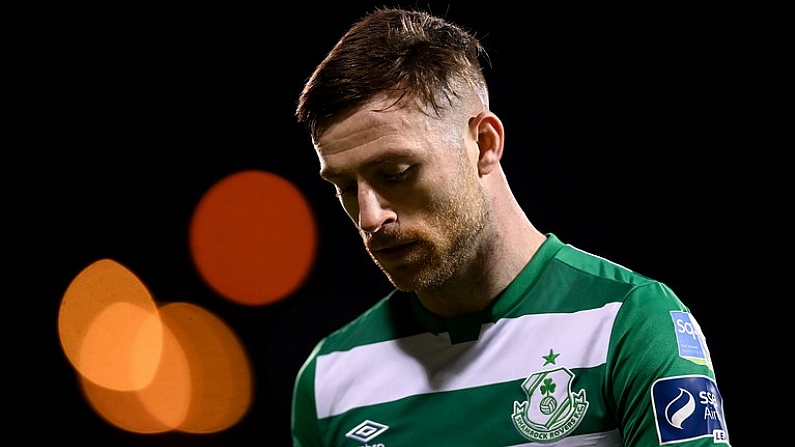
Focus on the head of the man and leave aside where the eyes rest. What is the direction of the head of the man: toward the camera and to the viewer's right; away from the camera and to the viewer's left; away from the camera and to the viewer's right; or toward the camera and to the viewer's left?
toward the camera and to the viewer's left

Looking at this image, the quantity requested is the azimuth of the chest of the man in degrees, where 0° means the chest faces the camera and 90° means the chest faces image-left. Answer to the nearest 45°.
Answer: approximately 45°
